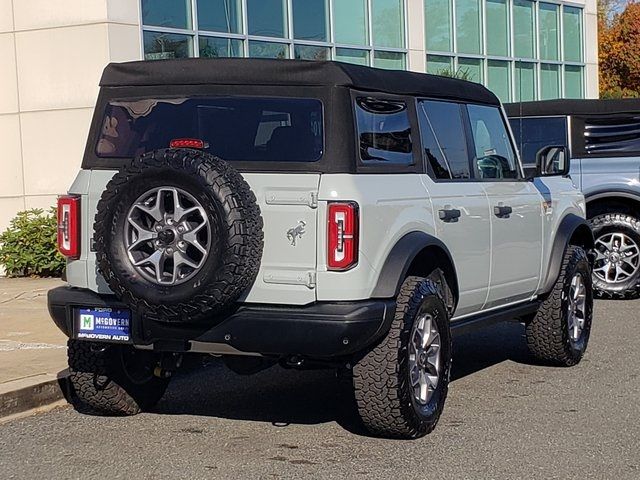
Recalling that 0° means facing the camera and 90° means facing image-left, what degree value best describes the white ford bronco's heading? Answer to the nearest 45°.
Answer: approximately 225°

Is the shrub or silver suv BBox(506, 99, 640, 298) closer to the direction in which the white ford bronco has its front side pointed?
the silver suv

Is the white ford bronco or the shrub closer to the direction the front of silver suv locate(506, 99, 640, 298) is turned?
the shrub

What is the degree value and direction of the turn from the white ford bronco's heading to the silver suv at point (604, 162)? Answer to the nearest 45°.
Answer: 0° — it already faces it
